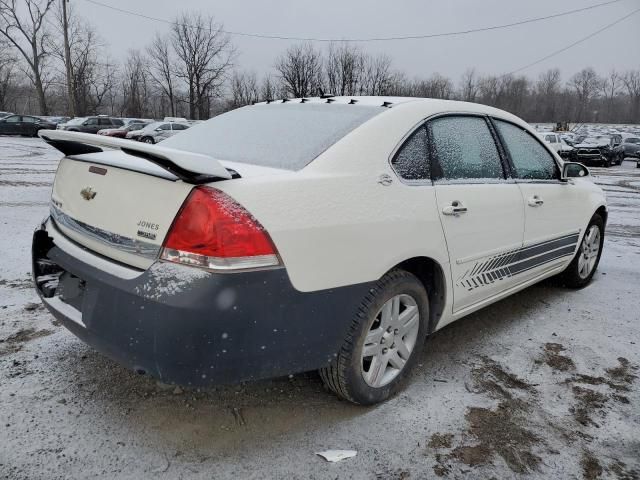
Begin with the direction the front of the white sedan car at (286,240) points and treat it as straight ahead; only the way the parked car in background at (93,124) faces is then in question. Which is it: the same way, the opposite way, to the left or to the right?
the opposite way

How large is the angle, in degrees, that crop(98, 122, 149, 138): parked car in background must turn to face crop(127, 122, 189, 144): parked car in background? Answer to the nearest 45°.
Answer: approximately 45° to its left

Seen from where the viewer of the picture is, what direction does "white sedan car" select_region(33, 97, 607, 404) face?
facing away from the viewer and to the right of the viewer

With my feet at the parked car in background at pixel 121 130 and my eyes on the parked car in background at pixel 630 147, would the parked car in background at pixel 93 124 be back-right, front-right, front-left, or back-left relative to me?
back-left

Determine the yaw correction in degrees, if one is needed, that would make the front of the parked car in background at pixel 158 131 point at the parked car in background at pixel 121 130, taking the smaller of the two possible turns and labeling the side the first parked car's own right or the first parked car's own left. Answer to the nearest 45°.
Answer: approximately 90° to the first parked car's own right

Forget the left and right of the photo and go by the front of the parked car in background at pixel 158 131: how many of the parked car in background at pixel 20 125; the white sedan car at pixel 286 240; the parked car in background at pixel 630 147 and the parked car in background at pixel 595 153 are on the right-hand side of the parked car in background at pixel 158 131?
1

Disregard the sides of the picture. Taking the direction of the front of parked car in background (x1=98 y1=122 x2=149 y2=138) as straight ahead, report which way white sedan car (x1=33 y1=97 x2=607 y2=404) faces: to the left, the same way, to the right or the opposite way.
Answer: the opposite way

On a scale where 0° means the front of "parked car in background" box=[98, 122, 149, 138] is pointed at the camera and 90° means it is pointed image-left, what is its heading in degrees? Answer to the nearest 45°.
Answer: approximately 45°

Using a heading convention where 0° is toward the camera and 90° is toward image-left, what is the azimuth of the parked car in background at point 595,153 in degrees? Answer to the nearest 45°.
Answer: approximately 45°

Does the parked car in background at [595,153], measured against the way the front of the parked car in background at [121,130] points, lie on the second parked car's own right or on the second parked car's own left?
on the second parked car's own left

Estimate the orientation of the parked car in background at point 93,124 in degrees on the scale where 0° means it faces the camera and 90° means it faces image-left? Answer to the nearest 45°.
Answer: approximately 45°
